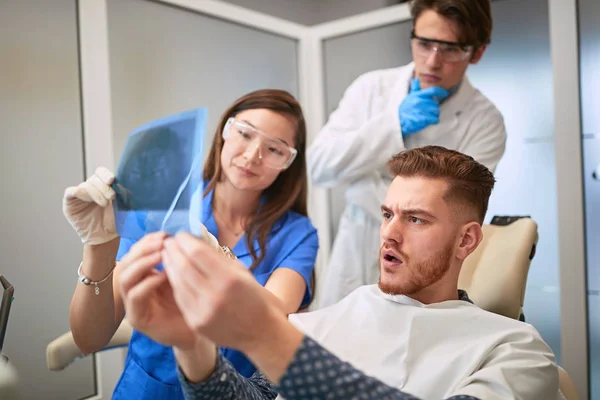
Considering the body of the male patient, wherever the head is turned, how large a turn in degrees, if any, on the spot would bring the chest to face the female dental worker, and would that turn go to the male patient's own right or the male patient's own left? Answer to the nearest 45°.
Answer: approximately 90° to the male patient's own right

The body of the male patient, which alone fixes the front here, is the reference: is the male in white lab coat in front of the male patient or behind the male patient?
behind

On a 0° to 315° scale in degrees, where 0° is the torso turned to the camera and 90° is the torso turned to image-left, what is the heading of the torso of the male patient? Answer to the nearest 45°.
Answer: approximately 45°

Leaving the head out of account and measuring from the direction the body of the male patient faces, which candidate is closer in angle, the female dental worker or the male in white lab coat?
the female dental worker

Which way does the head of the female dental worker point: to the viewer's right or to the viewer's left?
to the viewer's left

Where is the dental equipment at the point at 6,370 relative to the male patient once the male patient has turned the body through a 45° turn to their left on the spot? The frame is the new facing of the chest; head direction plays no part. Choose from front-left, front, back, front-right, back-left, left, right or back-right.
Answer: right

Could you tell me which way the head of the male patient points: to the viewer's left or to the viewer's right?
to the viewer's left
